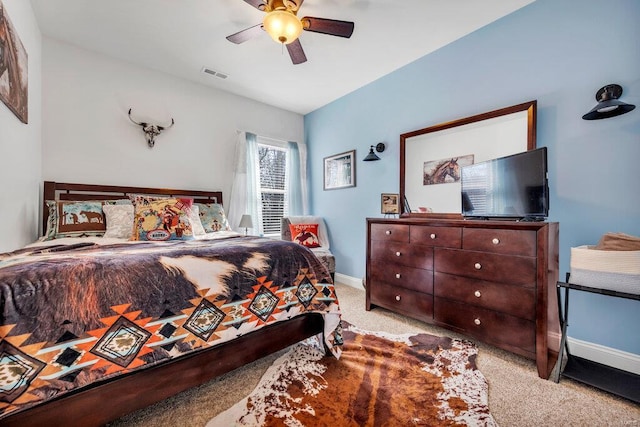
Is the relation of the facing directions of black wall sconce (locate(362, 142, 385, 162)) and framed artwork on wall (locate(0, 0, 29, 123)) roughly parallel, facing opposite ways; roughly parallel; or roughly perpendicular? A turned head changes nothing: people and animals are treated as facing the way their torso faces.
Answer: roughly parallel, facing opposite ways

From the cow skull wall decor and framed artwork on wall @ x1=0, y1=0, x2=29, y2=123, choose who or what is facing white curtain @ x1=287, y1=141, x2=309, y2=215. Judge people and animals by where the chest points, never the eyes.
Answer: the framed artwork on wall

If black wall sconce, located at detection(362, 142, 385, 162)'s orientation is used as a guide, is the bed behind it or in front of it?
in front

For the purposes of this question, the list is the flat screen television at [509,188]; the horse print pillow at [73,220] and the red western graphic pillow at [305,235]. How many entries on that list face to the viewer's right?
0

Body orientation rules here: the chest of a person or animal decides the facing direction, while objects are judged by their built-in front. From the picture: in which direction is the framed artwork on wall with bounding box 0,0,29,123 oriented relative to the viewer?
to the viewer's right

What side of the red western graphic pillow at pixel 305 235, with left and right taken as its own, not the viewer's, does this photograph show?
front

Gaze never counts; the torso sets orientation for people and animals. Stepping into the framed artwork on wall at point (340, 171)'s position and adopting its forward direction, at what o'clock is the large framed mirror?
The large framed mirror is roughly at 9 o'clock from the framed artwork on wall.

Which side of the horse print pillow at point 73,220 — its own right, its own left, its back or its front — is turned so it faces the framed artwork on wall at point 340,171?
left

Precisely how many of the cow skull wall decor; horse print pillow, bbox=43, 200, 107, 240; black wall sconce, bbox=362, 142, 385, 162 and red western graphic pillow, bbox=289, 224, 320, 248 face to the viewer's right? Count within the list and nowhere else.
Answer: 0

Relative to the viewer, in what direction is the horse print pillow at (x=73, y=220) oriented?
toward the camera

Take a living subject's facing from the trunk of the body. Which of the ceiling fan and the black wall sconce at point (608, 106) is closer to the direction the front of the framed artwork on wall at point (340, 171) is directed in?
the ceiling fan

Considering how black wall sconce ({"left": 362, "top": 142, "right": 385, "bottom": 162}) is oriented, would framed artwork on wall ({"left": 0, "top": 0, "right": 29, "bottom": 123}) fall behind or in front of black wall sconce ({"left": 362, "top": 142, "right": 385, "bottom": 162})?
in front

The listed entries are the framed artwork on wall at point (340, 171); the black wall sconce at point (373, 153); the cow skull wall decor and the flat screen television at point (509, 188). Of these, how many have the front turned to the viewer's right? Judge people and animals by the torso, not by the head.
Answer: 0

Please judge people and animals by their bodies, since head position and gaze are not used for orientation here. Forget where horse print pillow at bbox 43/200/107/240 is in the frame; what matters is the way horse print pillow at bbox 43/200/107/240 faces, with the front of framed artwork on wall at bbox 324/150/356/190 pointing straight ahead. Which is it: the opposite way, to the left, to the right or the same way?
to the left

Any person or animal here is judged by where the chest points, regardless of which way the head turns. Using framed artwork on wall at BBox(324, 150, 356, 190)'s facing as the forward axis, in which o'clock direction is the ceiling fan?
The ceiling fan is roughly at 11 o'clock from the framed artwork on wall.
